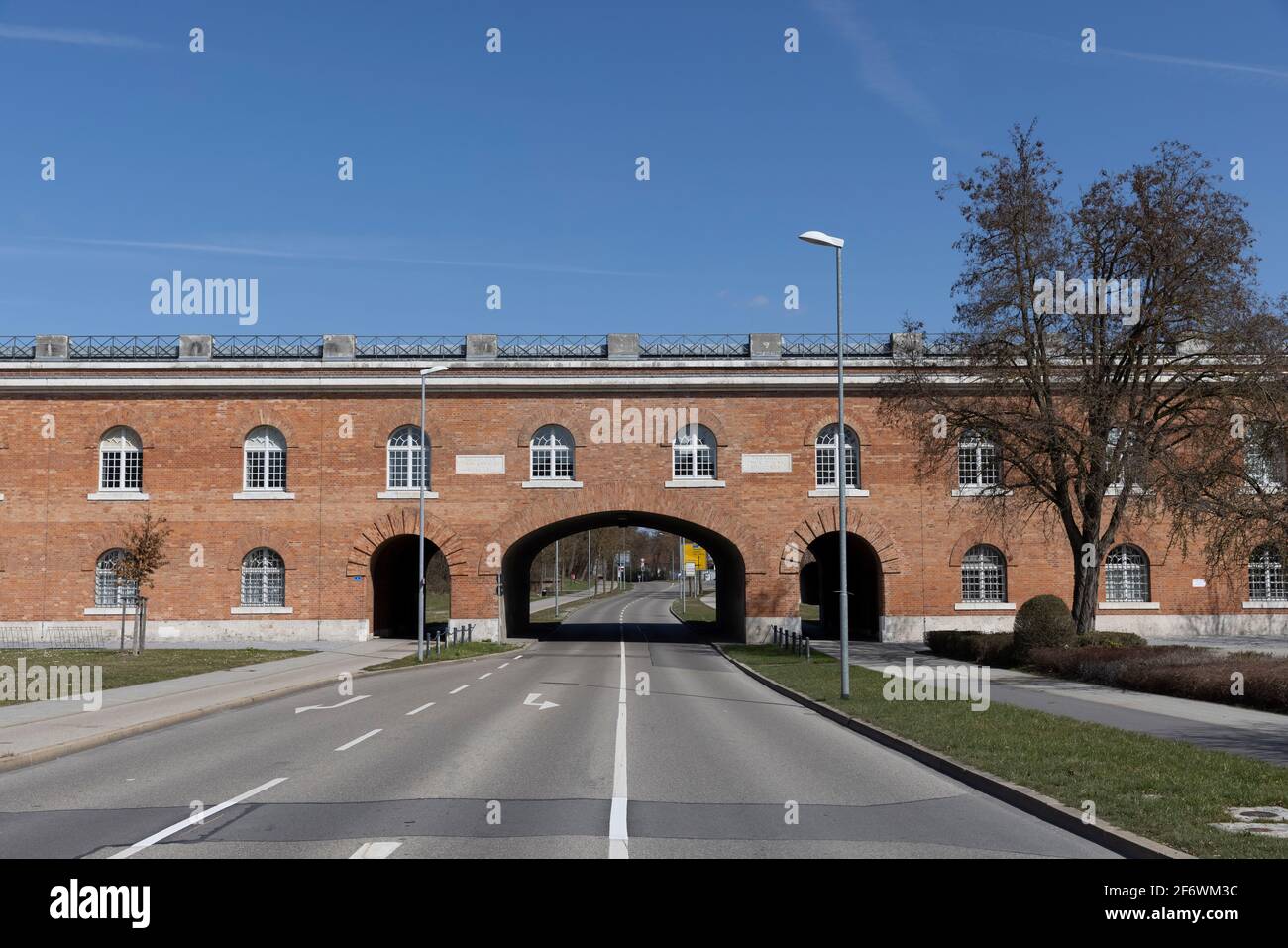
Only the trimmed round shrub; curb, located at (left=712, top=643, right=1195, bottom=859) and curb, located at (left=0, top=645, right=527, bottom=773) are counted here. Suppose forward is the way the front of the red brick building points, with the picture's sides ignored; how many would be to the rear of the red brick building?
0

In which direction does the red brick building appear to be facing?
toward the camera

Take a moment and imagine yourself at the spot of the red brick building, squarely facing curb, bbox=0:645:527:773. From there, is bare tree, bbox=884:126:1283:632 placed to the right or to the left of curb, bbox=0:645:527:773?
left

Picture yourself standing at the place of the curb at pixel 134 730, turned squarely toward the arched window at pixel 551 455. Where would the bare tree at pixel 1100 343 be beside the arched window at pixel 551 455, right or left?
right

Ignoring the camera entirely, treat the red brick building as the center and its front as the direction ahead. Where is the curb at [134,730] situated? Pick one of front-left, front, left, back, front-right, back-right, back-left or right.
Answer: front

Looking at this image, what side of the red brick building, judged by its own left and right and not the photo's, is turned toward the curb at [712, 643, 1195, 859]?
front

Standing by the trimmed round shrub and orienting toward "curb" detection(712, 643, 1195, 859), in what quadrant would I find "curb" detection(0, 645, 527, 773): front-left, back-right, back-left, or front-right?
front-right

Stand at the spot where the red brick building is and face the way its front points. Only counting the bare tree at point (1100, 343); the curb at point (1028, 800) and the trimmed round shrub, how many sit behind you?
0

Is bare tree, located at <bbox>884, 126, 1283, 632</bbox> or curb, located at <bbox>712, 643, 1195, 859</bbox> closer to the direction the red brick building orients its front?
the curb

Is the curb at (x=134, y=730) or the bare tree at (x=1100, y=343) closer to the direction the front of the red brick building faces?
the curb

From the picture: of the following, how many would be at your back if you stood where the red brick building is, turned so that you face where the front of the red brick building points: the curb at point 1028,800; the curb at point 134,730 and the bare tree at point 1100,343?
0
